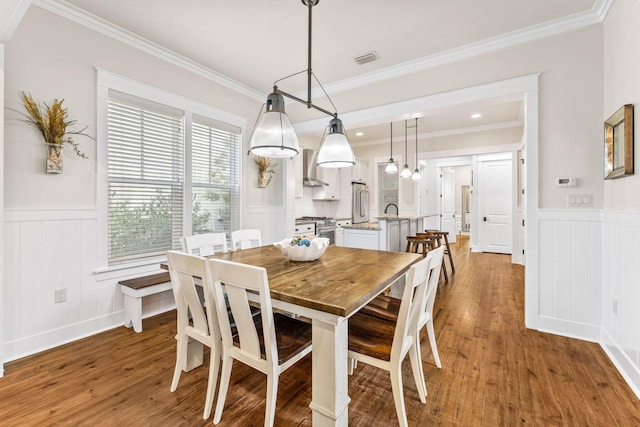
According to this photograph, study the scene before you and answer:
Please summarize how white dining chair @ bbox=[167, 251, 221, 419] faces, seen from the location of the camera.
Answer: facing away from the viewer and to the right of the viewer

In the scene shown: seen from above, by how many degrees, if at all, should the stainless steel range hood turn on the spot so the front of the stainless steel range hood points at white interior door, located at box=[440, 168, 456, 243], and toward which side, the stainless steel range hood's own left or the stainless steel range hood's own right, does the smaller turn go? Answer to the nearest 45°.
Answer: approximately 90° to the stainless steel range hood's own left

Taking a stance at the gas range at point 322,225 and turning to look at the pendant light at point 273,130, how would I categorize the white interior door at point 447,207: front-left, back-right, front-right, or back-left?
back-left

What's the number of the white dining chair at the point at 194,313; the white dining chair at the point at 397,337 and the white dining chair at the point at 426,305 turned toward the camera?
0

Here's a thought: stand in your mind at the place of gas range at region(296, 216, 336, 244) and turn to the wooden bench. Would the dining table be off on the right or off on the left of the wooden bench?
left

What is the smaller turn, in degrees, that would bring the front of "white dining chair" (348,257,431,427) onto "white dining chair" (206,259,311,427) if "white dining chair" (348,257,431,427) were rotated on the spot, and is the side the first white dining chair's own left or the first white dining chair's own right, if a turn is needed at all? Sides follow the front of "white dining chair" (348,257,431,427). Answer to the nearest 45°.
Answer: approximately 45° to the first white dining chair's own left

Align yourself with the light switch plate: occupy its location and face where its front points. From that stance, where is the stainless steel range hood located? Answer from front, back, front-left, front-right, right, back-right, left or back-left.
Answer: right

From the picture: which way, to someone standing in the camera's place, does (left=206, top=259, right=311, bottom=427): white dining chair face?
facing away from the viewer and to the right of the viewer

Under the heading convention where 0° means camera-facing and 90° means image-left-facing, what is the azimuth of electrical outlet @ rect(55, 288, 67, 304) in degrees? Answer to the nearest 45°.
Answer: approximately 315°

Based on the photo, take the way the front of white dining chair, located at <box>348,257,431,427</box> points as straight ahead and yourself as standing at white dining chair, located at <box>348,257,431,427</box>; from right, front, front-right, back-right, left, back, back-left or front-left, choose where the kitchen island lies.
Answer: front-right

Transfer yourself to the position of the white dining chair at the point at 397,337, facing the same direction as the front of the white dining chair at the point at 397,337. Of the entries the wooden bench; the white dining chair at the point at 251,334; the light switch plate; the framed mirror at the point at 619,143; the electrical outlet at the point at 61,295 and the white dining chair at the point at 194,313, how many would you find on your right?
2

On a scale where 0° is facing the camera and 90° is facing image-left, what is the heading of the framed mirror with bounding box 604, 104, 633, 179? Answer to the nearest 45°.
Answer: approximately 90°

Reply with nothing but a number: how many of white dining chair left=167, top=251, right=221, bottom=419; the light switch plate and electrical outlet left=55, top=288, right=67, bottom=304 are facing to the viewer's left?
0

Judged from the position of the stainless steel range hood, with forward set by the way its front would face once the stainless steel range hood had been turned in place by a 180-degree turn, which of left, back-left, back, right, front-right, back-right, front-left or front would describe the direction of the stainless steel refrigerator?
right

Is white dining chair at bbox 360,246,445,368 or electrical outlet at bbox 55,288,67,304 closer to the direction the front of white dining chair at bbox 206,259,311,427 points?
the white dining chair

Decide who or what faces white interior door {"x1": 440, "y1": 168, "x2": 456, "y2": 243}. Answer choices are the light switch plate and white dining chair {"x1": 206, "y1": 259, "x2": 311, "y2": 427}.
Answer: the white dining chair
